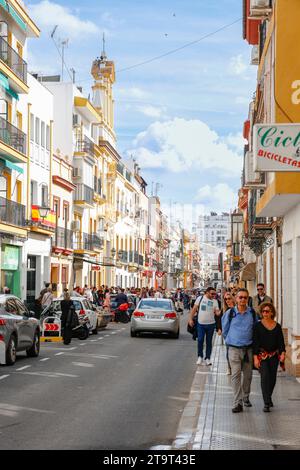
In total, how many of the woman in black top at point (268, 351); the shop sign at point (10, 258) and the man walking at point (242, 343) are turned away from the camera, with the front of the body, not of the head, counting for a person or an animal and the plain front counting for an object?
0

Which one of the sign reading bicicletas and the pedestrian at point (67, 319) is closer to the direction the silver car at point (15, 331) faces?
the pedestrian

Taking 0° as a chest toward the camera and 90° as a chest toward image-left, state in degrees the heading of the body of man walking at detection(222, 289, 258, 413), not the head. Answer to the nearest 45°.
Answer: approximately 0°

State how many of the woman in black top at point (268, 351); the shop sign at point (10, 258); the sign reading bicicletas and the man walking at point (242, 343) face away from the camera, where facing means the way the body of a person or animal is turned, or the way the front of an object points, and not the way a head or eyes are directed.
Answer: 0

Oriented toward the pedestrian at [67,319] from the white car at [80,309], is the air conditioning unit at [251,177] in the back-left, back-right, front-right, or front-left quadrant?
front-left

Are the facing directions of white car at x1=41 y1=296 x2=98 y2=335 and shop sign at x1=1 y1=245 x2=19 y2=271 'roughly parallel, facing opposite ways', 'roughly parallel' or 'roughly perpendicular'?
roughly perpendicular

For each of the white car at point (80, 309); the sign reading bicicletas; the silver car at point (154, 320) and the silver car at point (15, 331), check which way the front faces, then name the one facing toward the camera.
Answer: the sign reading bicicletas

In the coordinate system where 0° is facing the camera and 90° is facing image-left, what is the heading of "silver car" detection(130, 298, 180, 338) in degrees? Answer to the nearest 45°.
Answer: approximately 180°

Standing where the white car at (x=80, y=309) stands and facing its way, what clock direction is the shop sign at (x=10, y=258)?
The shop sign is roughly at 10 o'clock from the white car.

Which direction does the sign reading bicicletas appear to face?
toward the camera

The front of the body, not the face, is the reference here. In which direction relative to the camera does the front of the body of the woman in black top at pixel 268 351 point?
toward the camera

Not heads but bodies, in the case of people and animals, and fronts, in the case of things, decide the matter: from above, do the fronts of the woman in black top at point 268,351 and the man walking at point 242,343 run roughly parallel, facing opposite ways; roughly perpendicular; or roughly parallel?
roughly parallel
